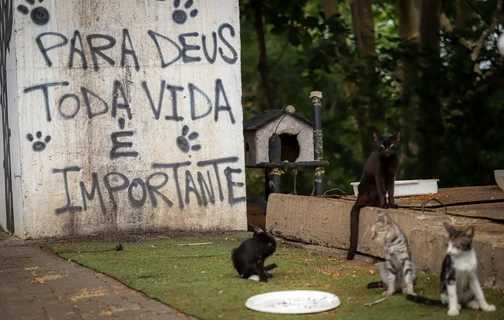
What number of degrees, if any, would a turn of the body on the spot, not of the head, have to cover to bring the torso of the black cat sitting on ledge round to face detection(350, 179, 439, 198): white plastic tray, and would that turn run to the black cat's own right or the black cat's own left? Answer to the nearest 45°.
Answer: approximately 135° to the black cat's own left

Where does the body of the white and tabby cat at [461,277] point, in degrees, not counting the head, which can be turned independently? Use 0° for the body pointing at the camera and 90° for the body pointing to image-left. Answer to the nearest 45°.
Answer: approximately 315°

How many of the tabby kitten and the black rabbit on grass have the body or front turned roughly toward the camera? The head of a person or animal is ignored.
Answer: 1

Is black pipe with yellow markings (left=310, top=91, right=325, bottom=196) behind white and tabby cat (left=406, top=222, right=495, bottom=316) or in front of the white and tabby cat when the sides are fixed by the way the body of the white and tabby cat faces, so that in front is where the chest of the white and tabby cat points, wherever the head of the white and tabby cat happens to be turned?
behind

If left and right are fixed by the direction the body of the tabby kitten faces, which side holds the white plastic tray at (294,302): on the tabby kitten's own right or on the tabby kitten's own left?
on the tabby kitten's own right

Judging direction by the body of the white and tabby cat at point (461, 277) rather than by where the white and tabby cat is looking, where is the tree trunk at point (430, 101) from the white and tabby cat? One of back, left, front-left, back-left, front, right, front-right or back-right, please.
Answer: back-left

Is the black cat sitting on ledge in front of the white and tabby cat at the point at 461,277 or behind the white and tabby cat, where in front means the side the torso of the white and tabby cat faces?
behind

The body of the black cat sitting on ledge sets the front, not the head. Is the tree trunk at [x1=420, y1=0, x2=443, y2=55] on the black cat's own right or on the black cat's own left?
on the black cat's own left
